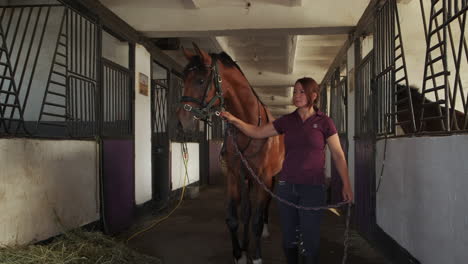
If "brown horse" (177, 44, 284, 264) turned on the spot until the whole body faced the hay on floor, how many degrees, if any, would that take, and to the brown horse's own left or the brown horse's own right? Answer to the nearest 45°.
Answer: approximately 45° to the brown horse's own right

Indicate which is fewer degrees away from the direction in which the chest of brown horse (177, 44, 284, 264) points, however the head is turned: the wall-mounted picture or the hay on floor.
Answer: the hay on floor

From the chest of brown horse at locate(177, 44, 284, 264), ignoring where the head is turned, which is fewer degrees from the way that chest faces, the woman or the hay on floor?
the hay on floor

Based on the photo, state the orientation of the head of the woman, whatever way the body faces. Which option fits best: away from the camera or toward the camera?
toward the camera

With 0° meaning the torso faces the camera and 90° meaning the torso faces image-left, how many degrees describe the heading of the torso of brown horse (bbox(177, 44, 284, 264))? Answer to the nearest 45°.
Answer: approximately 45°

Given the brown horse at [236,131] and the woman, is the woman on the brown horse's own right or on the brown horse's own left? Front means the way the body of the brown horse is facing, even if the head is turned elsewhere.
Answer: on the brown horse's own left

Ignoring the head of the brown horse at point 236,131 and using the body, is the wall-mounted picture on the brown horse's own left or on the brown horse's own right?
on the brown horse's own right
